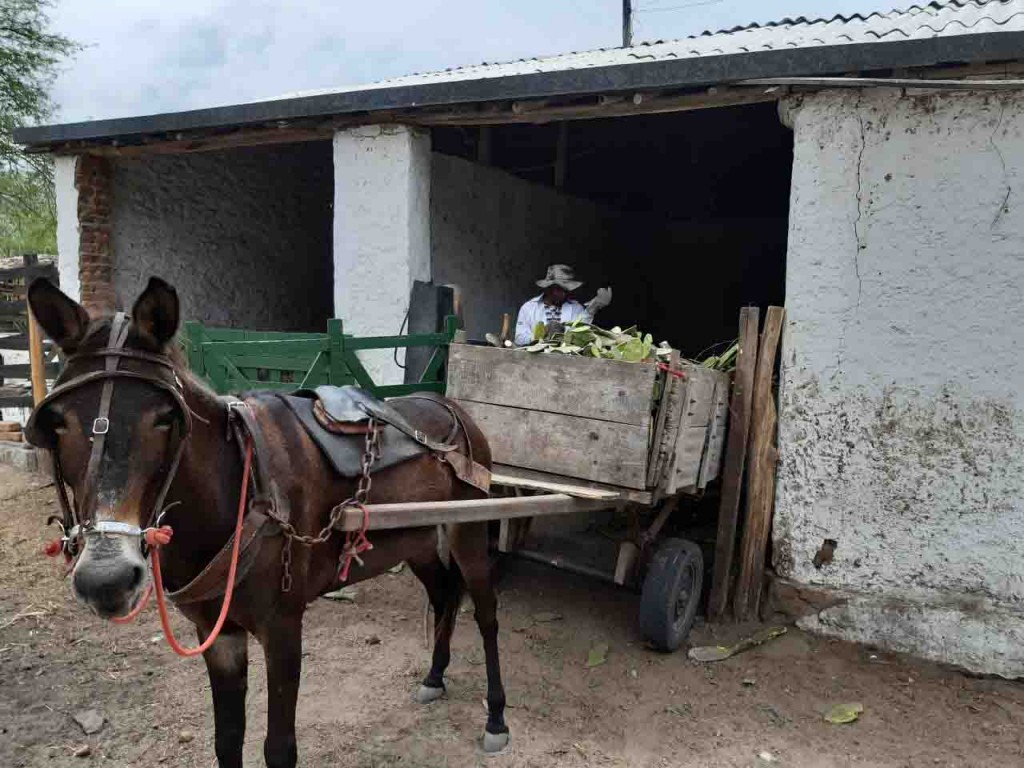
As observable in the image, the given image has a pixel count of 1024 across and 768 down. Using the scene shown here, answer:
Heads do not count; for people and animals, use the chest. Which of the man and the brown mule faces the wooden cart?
the man

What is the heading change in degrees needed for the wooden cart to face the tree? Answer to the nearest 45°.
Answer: approximately 90° to its right

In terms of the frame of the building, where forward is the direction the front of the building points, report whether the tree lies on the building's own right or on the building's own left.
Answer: on the building's own right

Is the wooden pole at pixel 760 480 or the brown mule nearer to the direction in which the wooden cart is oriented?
the brown mule

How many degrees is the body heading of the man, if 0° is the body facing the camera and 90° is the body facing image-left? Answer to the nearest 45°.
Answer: approximately 0°

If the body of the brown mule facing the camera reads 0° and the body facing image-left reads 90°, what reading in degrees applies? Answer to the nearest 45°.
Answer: approximately 45°
